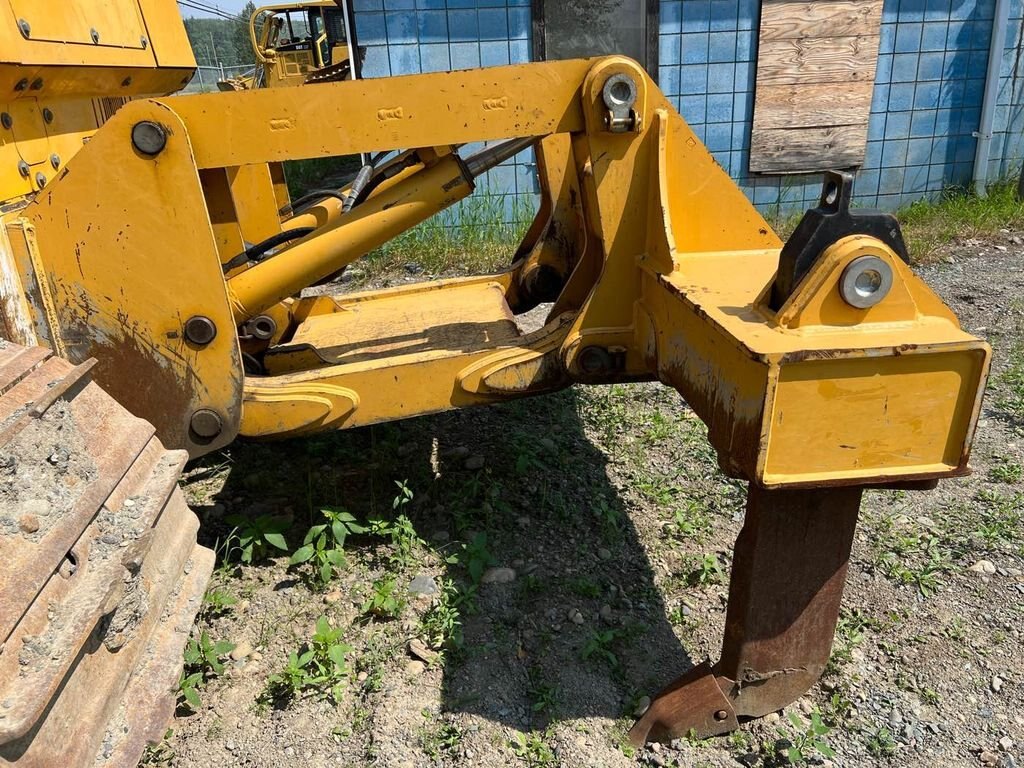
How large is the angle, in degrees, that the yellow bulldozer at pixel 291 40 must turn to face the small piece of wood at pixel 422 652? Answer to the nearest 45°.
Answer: approximately 45° to its left

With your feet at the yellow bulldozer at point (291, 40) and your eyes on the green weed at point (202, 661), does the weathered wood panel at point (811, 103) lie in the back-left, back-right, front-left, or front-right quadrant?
front-left

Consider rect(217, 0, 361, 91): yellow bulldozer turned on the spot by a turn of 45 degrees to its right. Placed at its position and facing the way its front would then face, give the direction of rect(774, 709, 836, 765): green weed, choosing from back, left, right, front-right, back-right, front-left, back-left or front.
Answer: left

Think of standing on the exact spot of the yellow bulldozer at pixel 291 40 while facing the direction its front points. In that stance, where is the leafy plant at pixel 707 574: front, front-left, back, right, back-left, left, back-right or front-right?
front-left

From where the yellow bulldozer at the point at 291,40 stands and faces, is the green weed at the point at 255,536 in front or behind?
in front

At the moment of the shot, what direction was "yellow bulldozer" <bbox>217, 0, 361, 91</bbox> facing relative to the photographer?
facing the viewer and to the left of the viewer

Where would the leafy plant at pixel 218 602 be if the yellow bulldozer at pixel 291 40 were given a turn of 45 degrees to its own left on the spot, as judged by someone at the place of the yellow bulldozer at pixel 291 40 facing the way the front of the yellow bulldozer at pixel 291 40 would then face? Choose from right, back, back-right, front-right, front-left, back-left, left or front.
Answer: front

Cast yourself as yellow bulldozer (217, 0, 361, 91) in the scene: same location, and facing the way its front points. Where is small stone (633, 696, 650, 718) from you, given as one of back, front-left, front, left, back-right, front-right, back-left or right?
front-left

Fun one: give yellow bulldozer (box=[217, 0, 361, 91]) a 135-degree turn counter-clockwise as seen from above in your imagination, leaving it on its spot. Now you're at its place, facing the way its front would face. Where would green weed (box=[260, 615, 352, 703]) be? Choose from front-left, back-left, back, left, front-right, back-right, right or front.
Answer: right

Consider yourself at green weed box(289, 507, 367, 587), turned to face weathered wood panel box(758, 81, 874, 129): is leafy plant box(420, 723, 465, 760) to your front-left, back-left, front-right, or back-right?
back-right

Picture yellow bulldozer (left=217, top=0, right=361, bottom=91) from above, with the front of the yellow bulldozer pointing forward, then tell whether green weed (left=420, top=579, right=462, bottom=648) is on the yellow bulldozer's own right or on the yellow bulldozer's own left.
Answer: on the yellow bulldozer's own left

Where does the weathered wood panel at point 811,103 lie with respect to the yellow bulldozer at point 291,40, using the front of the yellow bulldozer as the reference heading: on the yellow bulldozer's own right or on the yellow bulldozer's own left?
on the yellow bulldozer's own left
